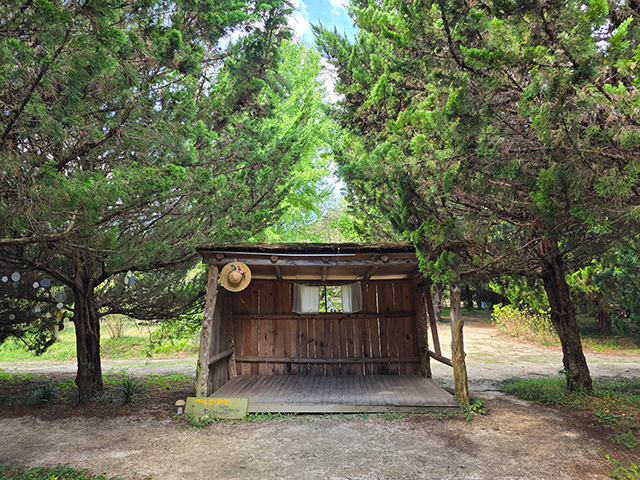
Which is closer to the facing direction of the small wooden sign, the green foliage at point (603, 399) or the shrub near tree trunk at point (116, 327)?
the green foliage

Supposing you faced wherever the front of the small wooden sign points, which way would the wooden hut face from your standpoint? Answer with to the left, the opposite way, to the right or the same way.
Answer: the same way

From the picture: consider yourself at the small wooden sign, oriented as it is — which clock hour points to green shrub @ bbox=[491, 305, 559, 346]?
The green shrub is roughly at 8 o'clock from the small wooden sign.

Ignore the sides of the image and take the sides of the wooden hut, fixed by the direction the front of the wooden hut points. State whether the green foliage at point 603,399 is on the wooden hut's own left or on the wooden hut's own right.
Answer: on the wooden hut's own left

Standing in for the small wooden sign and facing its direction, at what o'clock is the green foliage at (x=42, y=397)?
The green foliage is roughly at 4 o'clock from the small wooden sign.

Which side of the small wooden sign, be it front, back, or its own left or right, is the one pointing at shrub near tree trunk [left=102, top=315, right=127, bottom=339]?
back

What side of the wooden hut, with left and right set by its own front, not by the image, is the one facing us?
front

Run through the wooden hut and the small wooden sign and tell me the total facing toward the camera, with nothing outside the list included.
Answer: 2

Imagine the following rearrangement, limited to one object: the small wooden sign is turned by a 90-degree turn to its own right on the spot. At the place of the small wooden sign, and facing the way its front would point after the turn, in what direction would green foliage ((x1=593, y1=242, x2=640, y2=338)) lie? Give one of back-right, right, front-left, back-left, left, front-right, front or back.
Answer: back

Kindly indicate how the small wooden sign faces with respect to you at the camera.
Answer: facing the viewer

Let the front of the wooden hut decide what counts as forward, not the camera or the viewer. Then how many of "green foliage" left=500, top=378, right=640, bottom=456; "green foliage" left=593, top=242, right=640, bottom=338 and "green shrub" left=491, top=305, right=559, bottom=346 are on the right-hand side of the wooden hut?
0
